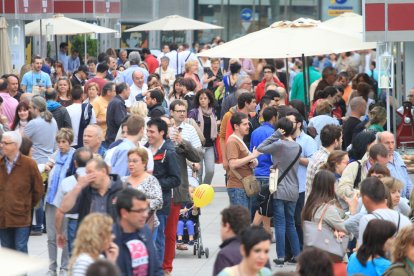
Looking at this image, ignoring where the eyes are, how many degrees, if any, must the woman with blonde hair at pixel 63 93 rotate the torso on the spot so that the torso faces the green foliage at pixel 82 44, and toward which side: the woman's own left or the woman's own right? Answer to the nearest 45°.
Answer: approximately 180°

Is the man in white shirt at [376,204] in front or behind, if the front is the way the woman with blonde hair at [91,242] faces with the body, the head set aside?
in front

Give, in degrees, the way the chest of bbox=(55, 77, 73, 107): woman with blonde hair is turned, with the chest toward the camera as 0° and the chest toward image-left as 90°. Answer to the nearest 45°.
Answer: approximately 0°

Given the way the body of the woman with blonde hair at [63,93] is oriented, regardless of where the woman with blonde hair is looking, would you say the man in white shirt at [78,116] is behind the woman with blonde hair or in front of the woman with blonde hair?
in front
